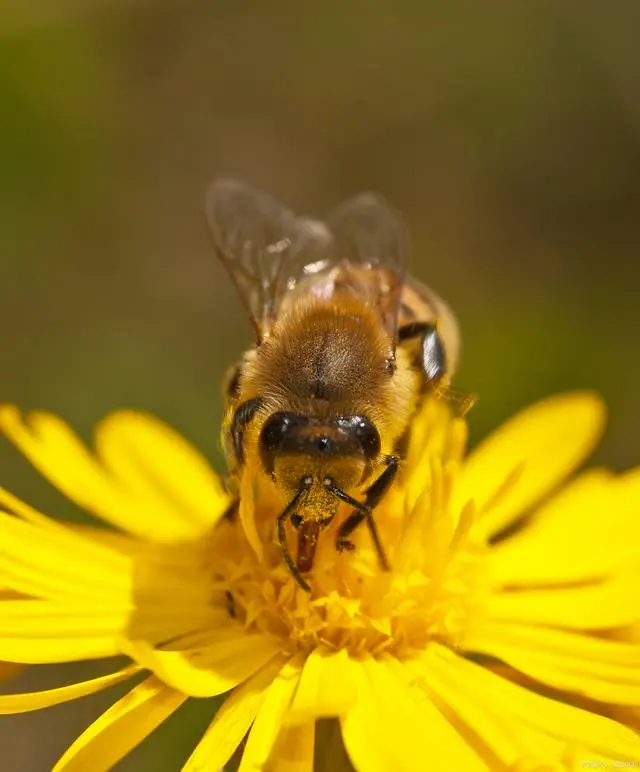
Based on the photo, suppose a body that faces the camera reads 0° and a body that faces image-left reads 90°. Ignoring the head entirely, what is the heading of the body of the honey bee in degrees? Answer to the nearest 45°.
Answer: approximately 0°
